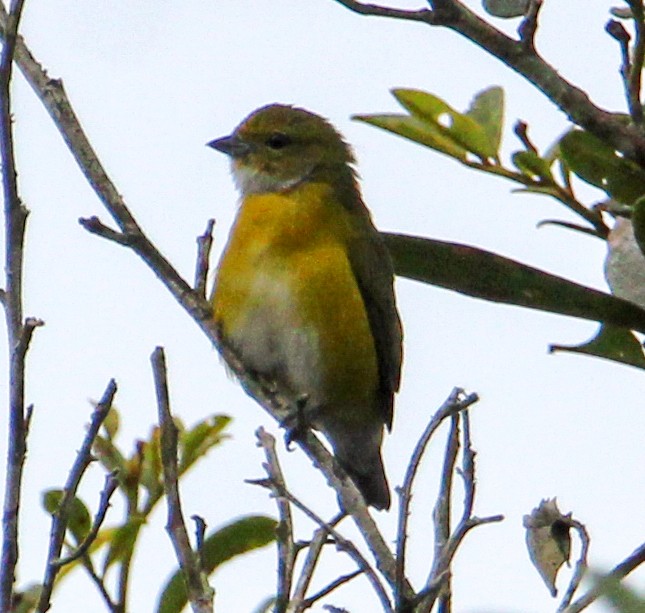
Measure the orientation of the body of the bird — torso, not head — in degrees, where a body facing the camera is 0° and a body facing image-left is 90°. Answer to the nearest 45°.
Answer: approximately 45°

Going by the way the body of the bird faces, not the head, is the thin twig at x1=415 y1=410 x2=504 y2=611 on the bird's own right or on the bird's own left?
on the bird's own left

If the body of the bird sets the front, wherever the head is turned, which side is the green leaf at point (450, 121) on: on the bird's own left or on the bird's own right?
on the bird's own left

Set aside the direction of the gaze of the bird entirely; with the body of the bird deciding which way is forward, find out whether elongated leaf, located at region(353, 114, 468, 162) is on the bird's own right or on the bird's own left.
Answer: on the bird's own left
